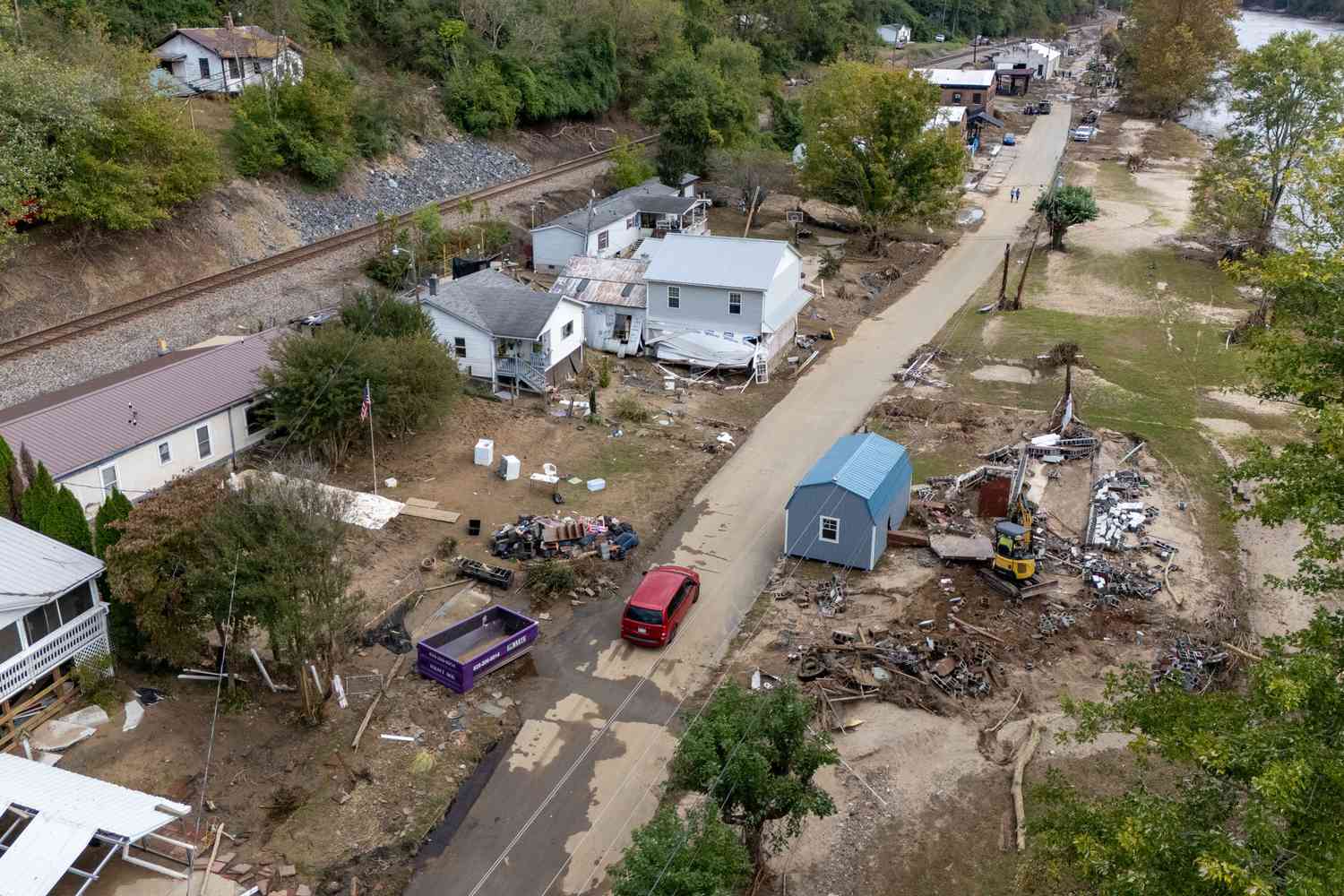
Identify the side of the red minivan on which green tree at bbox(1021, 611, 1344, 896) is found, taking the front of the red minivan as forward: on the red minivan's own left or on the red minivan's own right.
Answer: on the red minivan's own right

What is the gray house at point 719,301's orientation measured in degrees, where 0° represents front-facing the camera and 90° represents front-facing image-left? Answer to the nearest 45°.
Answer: approximately 270°

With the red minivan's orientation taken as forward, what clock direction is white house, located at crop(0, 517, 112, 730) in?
The white house is roughly at 7 o'clock from the red minivan.

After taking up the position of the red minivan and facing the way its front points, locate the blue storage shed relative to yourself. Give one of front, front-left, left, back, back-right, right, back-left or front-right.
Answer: front

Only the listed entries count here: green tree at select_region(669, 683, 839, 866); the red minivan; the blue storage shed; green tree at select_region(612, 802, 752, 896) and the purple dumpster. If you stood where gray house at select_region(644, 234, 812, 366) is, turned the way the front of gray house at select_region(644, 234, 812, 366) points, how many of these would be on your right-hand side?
5

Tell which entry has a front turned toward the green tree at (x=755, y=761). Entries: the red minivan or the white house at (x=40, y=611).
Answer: the white house

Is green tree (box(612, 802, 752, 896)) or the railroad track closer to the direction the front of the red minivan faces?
the railroad track

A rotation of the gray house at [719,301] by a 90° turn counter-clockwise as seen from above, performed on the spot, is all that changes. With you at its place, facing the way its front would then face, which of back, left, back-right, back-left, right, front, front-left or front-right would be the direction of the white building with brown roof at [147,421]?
back-left

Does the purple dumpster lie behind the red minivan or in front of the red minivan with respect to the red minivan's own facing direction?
behind

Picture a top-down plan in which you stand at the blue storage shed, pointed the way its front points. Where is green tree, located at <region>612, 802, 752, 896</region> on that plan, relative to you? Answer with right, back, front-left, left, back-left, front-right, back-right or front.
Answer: front-right

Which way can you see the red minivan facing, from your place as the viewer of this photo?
facing away from the viewer and to the right of the viewer

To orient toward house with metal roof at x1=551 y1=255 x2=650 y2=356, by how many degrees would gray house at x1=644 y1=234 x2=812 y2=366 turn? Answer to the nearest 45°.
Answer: approximately 180°

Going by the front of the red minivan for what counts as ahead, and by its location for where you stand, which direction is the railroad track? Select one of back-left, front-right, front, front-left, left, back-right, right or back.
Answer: left

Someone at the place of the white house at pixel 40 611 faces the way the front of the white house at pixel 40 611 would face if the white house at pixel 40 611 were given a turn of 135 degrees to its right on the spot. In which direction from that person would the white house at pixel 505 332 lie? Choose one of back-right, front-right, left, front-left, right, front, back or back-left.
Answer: back-right

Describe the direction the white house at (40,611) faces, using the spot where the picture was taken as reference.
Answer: facing the viewer and to the right of the viewer
